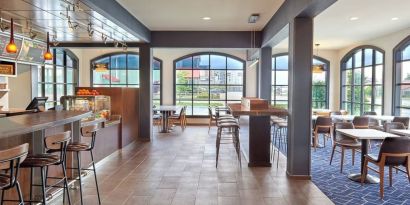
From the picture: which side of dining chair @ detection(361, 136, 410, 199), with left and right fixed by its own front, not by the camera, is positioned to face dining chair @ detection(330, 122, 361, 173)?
front

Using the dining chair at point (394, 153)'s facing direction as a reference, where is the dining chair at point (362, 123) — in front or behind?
in front

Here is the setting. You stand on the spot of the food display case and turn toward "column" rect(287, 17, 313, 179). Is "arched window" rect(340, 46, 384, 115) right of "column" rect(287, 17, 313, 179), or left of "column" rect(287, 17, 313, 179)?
left

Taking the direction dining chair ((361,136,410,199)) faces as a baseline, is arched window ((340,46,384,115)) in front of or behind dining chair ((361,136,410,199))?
in front

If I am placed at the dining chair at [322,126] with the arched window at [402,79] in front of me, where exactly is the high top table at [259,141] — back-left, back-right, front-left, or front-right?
back-right

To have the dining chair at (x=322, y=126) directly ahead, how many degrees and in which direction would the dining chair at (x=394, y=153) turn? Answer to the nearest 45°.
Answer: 0° — it already faces it

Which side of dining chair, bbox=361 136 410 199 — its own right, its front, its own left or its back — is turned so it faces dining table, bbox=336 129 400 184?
front

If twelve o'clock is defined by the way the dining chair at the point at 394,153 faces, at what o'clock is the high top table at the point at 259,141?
The high top table is roughly at 11 o'clock from the dining chair.

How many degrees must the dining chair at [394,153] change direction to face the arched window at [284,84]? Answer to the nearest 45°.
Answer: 0° — it already faces it

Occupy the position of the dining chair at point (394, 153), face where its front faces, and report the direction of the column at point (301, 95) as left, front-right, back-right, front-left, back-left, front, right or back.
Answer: front-left

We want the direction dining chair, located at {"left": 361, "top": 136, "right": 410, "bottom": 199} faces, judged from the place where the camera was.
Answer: facing away from the viewer and to the left of the viewer
